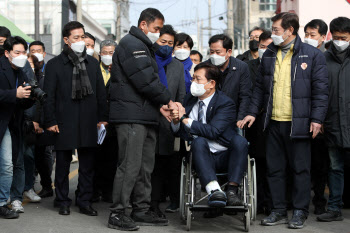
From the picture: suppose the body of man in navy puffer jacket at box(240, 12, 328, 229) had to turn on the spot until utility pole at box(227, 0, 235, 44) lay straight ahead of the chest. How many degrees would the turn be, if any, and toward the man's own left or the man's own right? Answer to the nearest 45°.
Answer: approximately 135° to the man's own right

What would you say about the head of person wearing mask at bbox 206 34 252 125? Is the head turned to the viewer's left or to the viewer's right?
to the viewer's left

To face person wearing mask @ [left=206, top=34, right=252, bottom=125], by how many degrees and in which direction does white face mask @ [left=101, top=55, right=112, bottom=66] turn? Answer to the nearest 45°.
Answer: approximately 45° to its left

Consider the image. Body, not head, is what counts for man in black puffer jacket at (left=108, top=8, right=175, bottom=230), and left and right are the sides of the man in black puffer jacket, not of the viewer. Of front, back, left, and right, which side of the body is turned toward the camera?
right

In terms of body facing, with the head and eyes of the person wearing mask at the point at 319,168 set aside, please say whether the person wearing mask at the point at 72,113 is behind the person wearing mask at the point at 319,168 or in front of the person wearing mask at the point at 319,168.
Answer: in front

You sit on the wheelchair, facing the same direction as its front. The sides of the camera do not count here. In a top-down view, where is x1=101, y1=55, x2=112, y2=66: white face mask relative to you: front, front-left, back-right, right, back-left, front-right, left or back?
back-right

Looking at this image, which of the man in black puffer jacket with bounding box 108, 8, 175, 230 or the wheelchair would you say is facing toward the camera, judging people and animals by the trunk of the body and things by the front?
the wheelchair

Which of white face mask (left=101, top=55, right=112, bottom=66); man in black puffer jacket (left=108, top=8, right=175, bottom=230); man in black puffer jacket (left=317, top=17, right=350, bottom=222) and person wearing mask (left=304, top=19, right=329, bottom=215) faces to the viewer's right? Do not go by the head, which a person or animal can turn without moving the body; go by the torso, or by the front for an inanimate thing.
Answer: man in black puffer jacket (left=108, top=8, right=175, bottom=230)

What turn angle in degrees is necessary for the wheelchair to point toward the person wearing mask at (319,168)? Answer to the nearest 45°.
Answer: approximately 135° to its left

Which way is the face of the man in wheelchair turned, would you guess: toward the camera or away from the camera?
toward the camera

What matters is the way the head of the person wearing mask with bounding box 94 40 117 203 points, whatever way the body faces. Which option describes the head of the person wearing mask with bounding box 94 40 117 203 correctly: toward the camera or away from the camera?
toward the camera

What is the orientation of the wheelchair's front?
toward the camera
